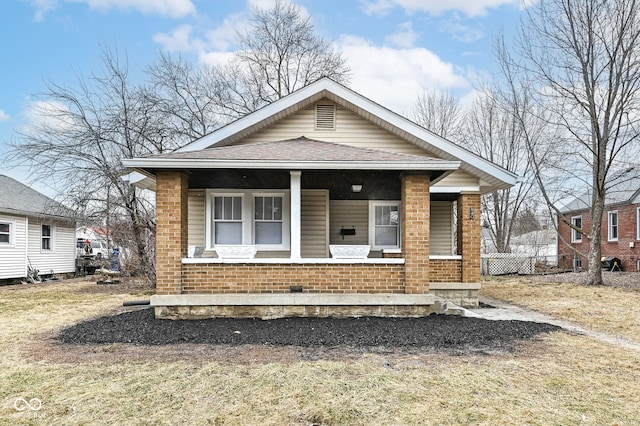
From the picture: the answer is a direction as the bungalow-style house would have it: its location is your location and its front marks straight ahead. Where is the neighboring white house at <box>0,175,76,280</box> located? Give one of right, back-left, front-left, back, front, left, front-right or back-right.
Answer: back-right

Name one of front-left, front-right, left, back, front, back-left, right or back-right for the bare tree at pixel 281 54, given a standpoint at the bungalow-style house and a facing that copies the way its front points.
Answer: back

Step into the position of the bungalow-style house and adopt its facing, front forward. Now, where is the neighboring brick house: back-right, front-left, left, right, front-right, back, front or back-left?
back-left

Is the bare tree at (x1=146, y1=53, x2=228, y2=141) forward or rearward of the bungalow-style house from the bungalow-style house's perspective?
rearward

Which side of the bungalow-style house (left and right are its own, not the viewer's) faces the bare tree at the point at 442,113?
back

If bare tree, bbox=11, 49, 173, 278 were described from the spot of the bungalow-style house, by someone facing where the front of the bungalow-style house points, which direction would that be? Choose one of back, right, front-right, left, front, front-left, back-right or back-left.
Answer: back-right

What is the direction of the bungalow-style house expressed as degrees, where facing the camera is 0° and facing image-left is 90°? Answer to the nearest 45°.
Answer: approximately 0°
